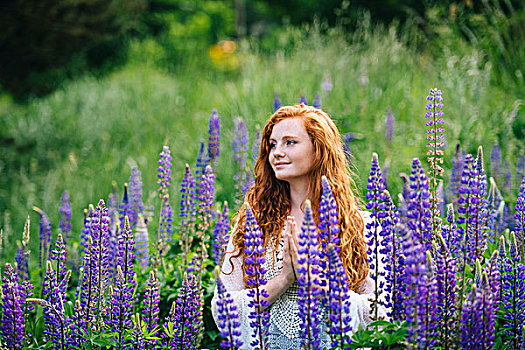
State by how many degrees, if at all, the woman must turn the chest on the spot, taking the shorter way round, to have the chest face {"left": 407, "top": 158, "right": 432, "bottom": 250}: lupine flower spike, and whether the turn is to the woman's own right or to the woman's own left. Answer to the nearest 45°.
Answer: approximately 45° to the woman's own left

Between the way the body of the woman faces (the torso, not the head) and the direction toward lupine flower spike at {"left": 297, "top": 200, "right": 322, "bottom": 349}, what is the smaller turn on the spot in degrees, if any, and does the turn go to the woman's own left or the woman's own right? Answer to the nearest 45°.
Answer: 0° — they already face it

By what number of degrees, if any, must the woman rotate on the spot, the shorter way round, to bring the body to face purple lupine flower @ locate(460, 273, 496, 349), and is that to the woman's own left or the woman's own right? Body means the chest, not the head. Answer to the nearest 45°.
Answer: approximately 45° to the woman's own left

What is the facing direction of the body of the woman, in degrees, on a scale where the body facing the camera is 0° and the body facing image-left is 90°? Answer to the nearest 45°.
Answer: approximately 0°

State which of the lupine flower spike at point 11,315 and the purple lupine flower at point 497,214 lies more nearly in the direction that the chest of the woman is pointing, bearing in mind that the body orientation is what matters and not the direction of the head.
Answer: the lupine flower spike

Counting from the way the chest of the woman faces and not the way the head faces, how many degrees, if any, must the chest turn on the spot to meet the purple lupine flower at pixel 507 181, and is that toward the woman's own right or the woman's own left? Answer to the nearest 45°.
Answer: approximately 135° to the woman's own left

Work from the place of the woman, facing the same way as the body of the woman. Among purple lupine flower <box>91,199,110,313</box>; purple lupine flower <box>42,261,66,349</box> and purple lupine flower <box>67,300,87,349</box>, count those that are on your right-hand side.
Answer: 3

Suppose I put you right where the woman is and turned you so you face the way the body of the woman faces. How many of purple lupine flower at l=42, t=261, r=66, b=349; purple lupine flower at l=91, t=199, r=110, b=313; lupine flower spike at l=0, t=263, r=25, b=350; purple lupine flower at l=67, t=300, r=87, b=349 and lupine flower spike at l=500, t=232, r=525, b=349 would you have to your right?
4

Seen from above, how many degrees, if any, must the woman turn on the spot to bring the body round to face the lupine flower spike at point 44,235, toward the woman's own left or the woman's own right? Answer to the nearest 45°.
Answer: approximately 135° to the woman's own right

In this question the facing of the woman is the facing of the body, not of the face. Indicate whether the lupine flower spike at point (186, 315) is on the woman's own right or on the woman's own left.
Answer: on the woman's own right

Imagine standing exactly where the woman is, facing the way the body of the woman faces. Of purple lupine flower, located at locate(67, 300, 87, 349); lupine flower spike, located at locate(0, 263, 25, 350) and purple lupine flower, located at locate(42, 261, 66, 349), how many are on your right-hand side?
3
